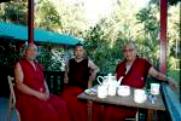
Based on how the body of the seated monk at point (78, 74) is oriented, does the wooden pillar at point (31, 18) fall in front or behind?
behind

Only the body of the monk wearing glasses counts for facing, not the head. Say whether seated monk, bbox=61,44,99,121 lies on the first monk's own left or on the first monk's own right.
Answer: on the first monk's own right

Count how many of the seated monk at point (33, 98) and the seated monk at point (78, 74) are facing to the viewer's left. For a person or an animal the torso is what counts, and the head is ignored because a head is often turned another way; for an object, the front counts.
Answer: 0

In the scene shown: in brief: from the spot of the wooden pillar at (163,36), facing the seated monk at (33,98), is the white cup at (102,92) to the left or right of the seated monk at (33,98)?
left

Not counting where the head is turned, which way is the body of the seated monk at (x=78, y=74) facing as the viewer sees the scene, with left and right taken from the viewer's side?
facing the viewer

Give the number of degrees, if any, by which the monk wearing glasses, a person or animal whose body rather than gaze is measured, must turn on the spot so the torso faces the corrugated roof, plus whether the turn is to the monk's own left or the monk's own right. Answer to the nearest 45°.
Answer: approximately 90° to the monk's own right

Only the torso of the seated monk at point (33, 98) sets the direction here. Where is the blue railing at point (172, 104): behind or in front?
in front

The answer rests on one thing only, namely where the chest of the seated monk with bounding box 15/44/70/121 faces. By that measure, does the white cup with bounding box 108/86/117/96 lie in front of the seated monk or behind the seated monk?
in front

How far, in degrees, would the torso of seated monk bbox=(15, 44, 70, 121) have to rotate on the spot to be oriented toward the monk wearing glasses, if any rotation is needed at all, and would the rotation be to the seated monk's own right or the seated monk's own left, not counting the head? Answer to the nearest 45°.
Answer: approximately 45° to the seated monk's own left

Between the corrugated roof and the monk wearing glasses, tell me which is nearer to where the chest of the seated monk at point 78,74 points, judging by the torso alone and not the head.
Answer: the monk wearing glasses

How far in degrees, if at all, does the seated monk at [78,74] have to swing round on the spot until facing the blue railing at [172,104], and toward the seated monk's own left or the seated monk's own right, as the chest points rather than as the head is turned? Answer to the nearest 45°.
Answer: approximately 45° to the seated monk's own left

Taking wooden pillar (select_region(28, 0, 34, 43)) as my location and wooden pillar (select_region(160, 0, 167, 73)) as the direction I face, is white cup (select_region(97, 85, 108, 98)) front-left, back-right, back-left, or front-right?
front-right

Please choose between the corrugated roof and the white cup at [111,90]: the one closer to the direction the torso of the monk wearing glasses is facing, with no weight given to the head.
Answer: the white cup

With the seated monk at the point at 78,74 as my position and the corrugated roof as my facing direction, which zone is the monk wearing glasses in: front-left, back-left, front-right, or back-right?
back-right
